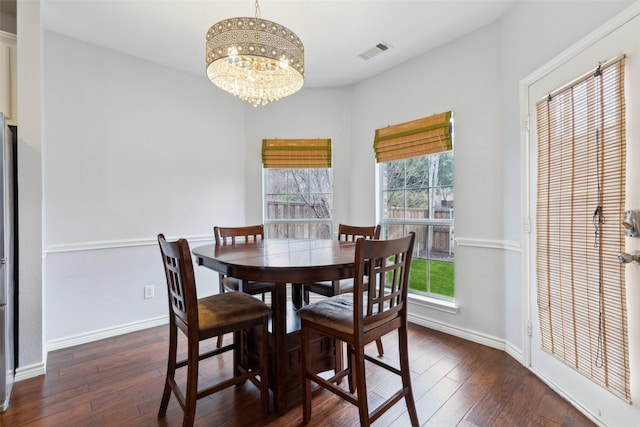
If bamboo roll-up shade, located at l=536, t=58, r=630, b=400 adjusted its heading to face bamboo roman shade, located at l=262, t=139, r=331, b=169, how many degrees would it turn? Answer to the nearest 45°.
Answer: approximately 45° to its right

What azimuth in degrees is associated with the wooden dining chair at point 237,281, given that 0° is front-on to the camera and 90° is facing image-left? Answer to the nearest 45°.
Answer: approximately 315°

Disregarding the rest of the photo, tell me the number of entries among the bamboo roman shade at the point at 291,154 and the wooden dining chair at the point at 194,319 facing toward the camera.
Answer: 1

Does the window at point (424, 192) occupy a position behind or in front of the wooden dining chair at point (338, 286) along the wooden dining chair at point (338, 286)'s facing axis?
behind

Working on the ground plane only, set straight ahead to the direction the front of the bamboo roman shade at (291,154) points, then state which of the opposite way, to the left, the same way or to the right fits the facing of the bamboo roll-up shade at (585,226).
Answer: to the right

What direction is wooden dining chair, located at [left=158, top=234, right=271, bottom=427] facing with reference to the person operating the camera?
facing away from the viewer and to the right of the viewer

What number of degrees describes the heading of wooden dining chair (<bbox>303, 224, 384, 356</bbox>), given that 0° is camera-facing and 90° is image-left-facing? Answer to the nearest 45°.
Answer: approximately 45°

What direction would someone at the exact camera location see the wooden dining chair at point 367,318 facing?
facing away from the viewer and to the left of the viewer

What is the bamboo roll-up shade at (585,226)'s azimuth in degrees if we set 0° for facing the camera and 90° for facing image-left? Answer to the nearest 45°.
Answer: approximately 45°

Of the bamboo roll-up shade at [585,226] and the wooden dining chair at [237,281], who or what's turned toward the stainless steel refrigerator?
the bamboo roll-up shade

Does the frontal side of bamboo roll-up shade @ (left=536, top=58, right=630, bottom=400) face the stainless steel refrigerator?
yes

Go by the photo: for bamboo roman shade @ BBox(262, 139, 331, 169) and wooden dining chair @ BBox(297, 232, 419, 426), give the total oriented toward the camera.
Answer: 1
